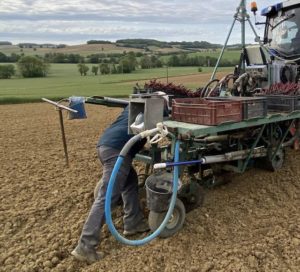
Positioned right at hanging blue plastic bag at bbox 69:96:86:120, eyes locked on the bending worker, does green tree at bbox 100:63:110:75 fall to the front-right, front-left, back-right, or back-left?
back-left

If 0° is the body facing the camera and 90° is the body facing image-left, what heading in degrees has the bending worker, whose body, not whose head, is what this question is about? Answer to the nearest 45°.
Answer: approximately 225°

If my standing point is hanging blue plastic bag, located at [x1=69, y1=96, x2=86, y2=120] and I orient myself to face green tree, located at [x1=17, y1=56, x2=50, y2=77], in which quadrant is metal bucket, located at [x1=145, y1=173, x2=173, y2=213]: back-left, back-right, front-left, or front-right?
back-right

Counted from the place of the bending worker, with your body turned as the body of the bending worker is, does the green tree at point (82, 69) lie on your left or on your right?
on your left

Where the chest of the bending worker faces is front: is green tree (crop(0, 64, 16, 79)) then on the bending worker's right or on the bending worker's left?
on the bending worker's left

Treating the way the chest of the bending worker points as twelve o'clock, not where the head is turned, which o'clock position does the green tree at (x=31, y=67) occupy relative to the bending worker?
The green tree is roughly at 10 o'clock from the bending worker.

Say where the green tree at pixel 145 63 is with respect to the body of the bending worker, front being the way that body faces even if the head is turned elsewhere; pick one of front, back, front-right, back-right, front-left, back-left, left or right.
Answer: front-left

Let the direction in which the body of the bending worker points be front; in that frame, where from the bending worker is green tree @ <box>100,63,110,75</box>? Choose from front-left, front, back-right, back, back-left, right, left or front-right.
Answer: front-left
